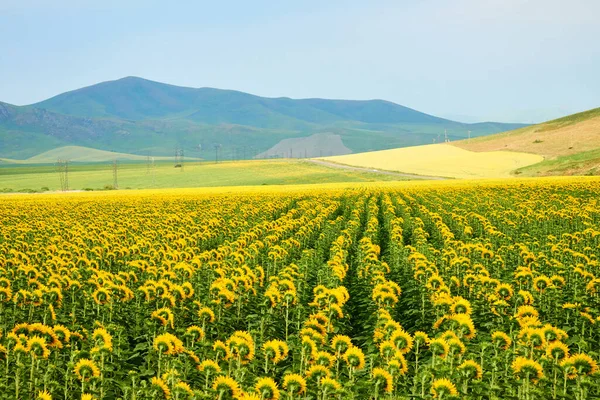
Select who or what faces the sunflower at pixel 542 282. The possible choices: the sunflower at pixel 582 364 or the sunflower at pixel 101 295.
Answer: the sunflower at pixel 582 364

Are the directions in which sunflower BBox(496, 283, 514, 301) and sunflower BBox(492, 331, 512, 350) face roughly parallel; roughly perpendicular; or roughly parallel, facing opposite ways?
roughly parallel

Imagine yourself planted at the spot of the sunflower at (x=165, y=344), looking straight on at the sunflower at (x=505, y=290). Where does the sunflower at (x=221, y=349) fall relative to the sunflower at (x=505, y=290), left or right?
right
